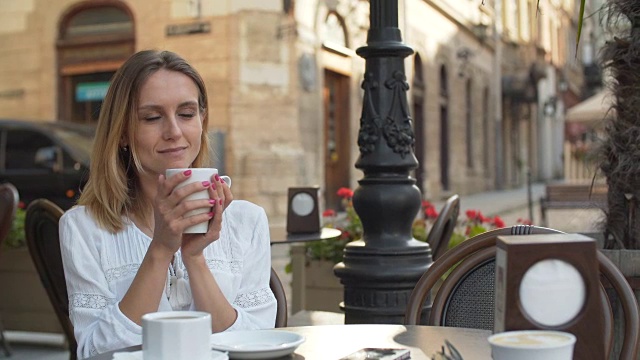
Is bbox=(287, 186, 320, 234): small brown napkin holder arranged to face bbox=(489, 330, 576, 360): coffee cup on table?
yes

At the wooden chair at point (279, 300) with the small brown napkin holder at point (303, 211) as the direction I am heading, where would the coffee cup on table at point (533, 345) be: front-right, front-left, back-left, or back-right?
back-right

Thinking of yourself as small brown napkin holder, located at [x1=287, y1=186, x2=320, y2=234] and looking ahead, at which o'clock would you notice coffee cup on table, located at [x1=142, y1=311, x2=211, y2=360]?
The coffee cup on table is roughly at 12 o'clock from the small brown napkin holder.

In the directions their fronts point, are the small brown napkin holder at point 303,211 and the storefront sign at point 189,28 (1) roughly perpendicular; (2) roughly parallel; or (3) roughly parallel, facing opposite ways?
roughly parallel

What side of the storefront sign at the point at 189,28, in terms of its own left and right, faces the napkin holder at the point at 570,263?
front

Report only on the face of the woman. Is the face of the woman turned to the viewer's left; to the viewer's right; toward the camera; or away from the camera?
toward the camera

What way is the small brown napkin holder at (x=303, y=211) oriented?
toward the camera

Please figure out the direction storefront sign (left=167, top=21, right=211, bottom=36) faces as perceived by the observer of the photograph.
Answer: facing the viewer
